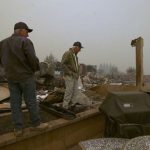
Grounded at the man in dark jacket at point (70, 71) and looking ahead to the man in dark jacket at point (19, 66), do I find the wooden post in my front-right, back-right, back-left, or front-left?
back-left

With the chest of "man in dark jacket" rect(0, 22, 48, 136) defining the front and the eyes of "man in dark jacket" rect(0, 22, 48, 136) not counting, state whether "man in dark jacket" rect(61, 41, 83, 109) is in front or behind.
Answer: in front

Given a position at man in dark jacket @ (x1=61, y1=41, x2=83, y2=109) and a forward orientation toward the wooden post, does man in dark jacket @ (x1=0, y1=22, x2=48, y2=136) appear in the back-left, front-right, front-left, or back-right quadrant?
back-right

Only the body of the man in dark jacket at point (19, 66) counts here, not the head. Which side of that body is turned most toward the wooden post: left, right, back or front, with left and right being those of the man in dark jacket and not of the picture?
front

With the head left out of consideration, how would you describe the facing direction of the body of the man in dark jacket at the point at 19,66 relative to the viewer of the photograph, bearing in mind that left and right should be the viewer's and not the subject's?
facing away from the viewer and to the right of the viewer
